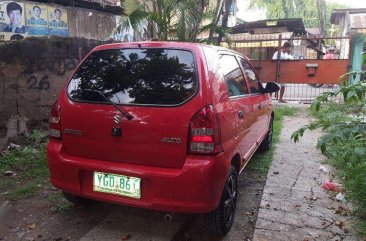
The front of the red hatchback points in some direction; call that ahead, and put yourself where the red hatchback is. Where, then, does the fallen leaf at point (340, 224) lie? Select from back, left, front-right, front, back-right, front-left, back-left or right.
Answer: back-right

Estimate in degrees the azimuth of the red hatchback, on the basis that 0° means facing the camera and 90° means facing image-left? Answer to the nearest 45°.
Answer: approximately 225°

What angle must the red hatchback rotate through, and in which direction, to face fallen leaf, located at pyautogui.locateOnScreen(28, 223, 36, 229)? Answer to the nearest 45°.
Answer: approximately 135° to its left

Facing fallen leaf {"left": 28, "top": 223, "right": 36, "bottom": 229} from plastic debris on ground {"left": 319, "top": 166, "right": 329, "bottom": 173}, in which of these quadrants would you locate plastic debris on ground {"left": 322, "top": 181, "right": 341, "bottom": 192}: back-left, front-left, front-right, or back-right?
front-left

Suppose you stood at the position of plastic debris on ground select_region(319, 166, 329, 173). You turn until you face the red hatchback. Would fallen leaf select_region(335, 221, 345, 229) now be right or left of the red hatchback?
left

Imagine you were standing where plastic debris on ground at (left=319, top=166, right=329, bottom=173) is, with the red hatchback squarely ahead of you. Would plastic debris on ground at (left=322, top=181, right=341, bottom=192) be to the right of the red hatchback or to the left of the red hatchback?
left
